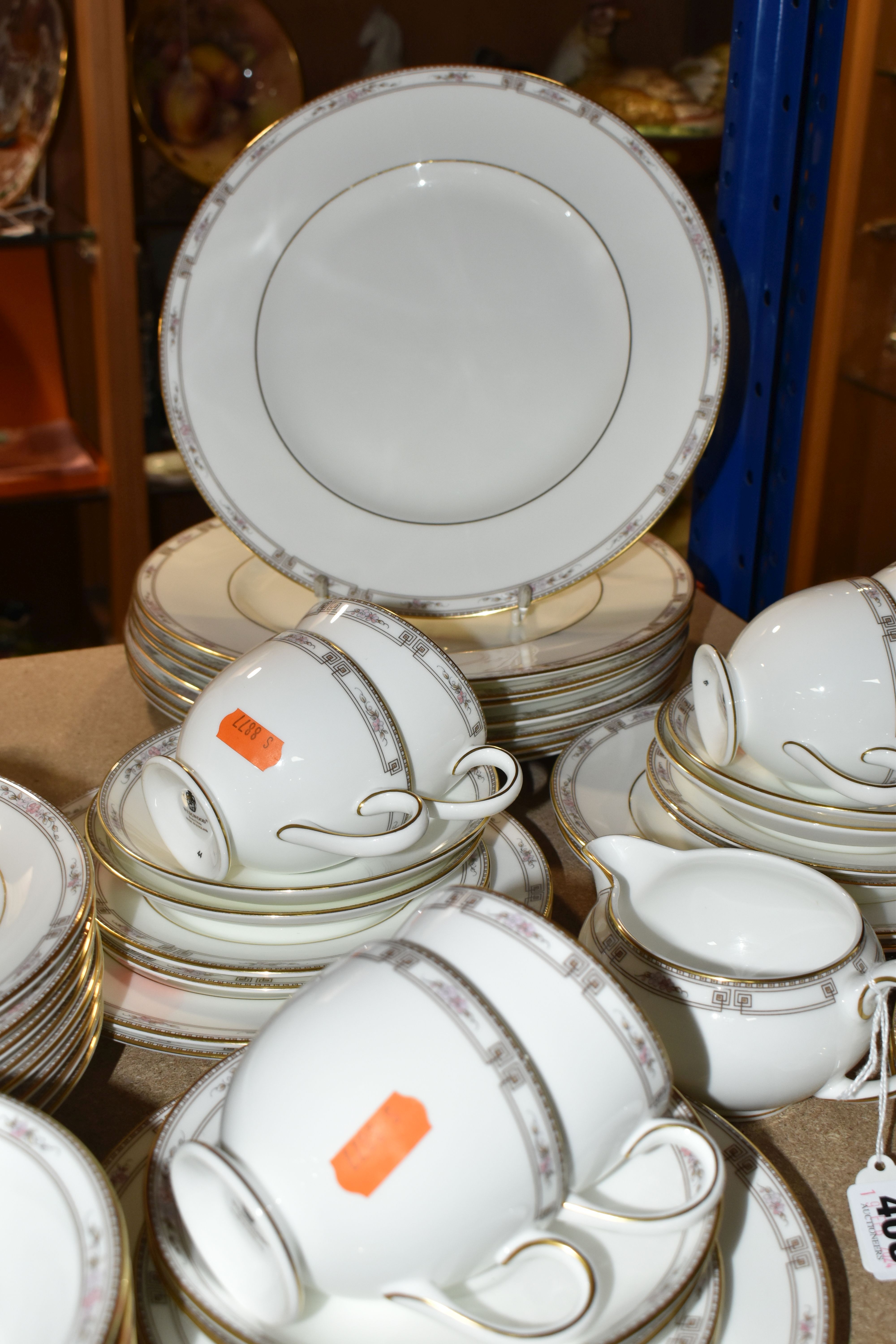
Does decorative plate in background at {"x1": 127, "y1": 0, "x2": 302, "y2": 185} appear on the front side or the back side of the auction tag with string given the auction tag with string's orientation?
on the back side

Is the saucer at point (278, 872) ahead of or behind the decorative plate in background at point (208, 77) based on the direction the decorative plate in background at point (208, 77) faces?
ahead

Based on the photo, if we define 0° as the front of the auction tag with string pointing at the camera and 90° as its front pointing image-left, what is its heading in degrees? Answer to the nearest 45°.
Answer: approximately 0°

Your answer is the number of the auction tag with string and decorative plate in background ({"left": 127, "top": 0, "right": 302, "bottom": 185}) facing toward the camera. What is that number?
2
